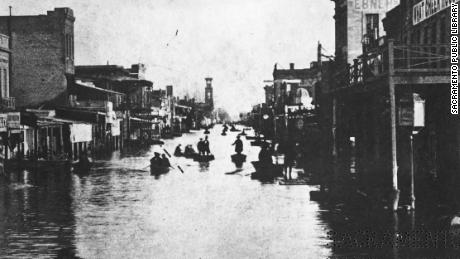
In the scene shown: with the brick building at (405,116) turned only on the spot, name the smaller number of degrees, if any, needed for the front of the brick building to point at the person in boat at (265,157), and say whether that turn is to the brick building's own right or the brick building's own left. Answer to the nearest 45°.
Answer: approximately 90° to the brick building's own right

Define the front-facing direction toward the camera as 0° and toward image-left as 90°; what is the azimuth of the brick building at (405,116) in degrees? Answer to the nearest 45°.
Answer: approximately 45°

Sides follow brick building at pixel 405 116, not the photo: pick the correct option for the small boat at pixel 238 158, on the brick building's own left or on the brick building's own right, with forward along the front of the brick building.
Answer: on the brick building's own right
